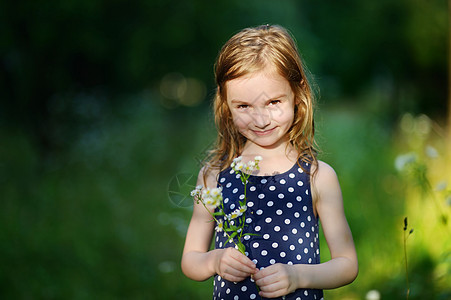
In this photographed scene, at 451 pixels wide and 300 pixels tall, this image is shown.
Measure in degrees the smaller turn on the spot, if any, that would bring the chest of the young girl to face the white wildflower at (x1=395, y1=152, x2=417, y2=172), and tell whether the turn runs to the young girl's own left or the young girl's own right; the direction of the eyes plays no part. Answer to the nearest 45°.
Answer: approximately 135° to the young girl's own left

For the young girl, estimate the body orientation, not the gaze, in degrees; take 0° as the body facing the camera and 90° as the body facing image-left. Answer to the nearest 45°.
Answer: approximately 0°
